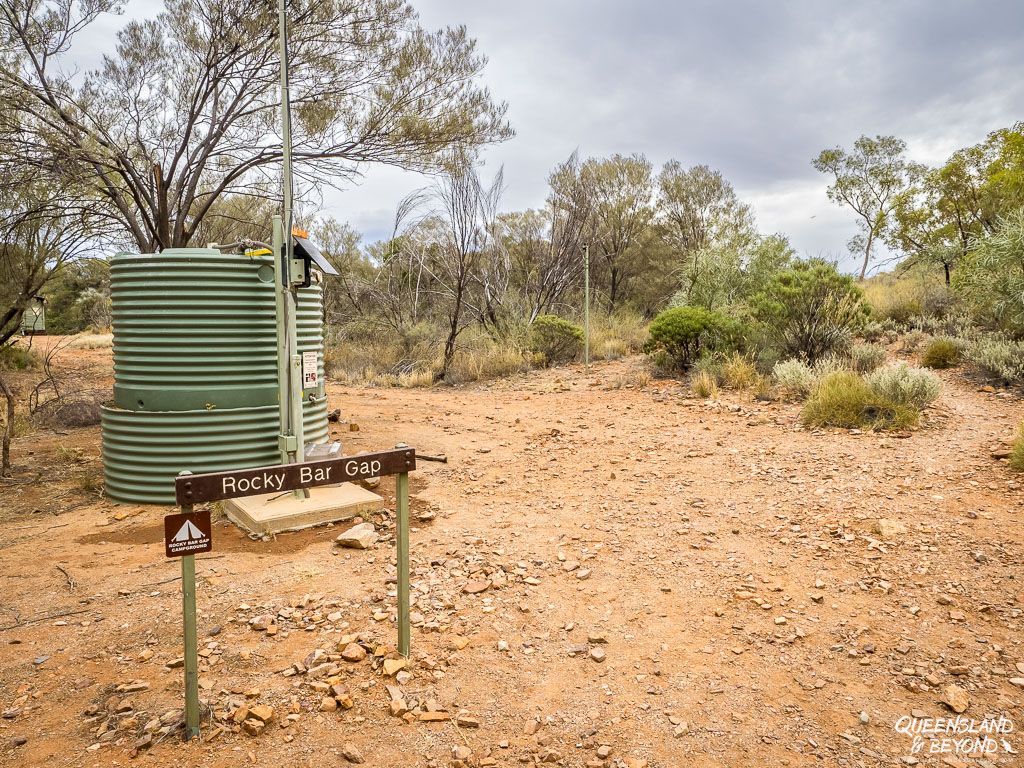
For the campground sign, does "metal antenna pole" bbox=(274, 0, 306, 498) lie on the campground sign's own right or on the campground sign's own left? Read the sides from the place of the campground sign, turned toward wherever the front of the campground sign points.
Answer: on the campground sign's own left

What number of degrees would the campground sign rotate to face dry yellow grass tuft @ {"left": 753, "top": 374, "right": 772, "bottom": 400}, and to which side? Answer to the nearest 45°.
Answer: approximately 90° to its left

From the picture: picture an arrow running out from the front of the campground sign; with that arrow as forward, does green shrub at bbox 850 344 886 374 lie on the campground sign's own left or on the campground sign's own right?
on the campground sign's own left

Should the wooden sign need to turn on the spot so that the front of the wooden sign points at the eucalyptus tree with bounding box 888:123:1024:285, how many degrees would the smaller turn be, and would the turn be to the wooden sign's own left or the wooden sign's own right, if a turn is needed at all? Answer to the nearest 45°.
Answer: approximately 90° to the wooden sign's own left

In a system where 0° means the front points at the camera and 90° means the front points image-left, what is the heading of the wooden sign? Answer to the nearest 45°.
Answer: approximately 315°

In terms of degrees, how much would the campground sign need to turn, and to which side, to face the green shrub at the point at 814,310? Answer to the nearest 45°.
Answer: approximately 90° to its left

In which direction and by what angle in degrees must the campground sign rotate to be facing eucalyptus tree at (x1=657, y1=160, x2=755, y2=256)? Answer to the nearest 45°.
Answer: approximately 90° to its left
